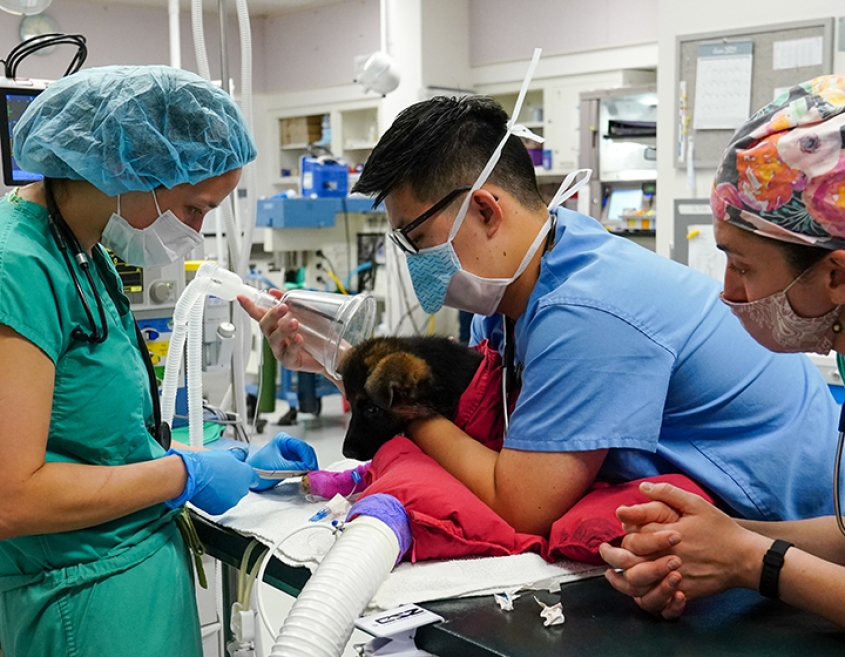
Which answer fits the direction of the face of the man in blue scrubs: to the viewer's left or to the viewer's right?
to the viewer's left

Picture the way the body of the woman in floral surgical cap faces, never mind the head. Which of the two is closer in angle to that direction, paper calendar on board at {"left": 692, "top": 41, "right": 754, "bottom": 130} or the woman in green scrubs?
the woman in green scrubs

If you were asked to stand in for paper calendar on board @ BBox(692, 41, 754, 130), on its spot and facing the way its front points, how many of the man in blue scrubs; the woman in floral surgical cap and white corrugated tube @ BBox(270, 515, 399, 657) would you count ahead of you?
3

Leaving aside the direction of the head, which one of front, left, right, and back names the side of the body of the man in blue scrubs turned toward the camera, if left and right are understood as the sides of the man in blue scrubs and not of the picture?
left

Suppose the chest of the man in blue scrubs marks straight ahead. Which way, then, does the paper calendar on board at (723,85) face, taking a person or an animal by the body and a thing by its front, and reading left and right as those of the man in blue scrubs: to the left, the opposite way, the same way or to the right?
to the left

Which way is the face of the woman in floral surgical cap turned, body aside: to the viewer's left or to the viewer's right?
to the viewer's left

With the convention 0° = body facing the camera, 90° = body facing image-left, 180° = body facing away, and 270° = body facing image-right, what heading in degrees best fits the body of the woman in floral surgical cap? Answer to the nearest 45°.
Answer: approximately 90°

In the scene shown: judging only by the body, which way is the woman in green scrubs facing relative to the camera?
to the viewer's right

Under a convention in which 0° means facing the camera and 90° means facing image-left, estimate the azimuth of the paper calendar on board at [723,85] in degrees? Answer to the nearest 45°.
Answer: approximately 0°
